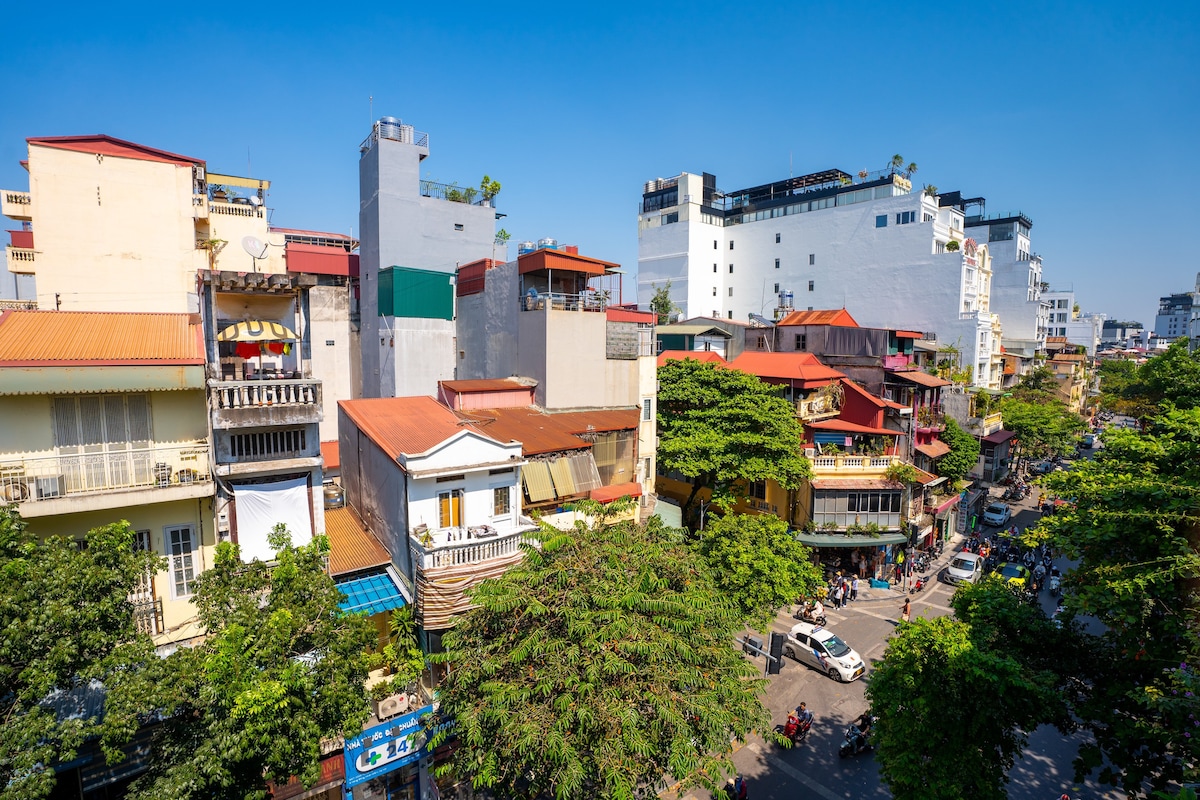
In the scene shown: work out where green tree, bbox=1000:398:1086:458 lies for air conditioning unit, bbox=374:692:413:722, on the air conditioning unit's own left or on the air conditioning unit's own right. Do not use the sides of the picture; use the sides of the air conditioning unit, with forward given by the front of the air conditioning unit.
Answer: on the air conditioning unit's own left

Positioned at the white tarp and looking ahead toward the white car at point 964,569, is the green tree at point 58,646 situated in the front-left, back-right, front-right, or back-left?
back-right

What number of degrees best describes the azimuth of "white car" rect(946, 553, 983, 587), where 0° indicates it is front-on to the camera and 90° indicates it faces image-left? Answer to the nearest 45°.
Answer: approximately 45°

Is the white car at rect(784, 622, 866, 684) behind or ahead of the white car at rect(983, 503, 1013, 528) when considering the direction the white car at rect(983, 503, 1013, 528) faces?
ahead

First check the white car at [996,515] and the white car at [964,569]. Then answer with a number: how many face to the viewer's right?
0

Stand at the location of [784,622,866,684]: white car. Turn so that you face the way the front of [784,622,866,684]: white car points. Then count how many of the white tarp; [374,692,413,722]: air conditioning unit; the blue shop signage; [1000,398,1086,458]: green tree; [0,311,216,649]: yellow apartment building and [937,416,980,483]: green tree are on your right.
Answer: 4

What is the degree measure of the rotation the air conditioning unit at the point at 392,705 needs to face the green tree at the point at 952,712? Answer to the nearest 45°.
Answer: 0° — it already faces it

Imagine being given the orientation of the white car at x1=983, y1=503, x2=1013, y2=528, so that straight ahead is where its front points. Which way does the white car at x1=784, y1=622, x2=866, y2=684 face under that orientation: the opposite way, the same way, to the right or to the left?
to the left

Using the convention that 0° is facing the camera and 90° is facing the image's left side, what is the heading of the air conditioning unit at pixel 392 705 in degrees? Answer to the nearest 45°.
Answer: approximately 315°

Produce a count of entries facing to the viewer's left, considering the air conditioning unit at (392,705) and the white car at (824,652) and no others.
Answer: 0

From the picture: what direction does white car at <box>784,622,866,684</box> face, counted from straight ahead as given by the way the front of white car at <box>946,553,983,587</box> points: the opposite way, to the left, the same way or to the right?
to the left

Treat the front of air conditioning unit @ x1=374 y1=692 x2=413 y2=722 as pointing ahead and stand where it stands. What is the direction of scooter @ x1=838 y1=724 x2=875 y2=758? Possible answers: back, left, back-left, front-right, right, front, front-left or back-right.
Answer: front-left

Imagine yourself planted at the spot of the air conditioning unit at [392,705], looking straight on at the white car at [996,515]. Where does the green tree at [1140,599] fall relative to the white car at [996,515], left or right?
right
